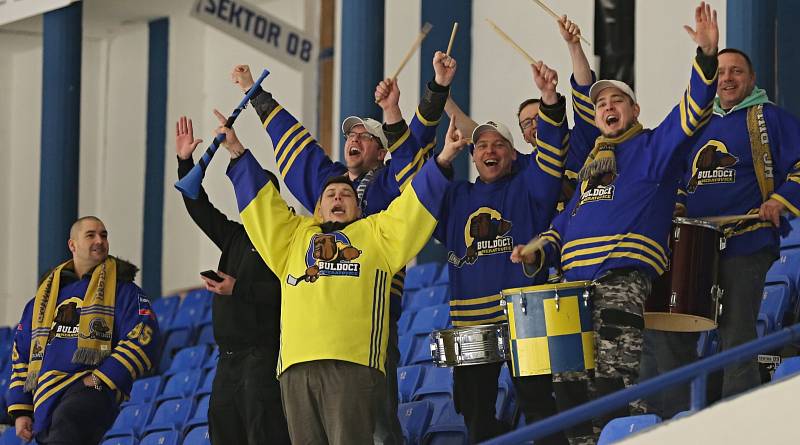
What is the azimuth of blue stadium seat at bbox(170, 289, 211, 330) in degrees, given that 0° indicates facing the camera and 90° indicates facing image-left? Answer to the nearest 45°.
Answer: approximately 45°

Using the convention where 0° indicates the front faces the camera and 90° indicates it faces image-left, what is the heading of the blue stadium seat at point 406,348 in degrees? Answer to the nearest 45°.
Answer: approximately 45°

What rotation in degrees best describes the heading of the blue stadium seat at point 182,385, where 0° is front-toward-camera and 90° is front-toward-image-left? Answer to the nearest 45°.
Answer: approximately 45°

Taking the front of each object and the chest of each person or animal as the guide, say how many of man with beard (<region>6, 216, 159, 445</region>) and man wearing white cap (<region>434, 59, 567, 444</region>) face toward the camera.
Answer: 2

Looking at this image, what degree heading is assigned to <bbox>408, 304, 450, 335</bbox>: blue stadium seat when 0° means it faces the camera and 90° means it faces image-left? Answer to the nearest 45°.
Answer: approximately 45°

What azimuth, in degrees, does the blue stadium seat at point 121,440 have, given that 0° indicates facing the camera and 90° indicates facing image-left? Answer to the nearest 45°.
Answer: approximately 45°
